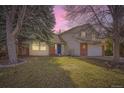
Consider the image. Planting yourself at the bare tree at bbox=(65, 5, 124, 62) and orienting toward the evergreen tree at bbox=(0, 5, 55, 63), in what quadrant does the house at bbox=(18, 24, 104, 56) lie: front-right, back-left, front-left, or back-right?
front-right

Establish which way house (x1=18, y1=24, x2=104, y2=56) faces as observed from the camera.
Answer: facing the viewer

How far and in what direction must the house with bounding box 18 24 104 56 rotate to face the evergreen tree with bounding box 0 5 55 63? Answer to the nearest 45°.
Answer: approximately 45° to its right

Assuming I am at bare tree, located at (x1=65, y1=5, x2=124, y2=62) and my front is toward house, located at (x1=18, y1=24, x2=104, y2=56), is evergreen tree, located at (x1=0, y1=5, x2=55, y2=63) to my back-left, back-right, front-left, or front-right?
front-left
